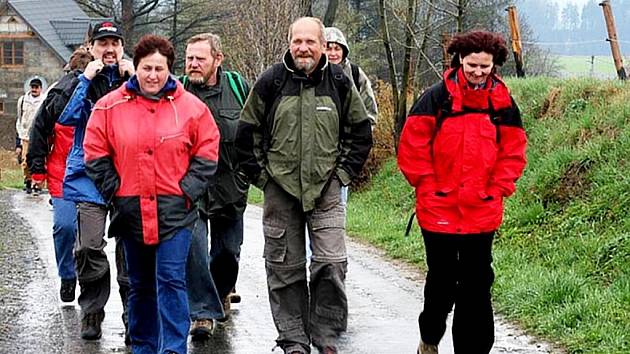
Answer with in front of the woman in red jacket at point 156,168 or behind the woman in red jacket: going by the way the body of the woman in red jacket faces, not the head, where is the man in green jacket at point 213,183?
behind

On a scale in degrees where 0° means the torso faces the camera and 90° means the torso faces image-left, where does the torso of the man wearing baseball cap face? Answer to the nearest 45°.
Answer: approximately 0°

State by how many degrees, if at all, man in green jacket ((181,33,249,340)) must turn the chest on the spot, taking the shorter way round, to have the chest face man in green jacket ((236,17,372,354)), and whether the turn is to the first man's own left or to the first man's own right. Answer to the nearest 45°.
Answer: approximately 90° to the first man's own left

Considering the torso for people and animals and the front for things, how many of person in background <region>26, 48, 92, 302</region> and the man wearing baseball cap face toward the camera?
2

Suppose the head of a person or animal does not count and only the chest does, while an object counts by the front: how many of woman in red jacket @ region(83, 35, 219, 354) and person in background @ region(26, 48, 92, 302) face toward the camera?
2

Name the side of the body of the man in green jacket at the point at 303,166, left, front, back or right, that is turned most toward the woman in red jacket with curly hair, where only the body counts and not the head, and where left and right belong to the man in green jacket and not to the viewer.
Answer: left

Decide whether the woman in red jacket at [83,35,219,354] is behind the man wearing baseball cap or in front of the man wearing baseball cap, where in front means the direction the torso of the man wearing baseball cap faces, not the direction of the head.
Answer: in front

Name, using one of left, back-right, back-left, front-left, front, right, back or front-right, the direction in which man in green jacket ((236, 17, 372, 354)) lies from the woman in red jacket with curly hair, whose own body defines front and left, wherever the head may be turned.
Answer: right

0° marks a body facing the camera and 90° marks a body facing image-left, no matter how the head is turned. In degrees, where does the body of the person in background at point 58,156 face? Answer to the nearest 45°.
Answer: approximately 0°

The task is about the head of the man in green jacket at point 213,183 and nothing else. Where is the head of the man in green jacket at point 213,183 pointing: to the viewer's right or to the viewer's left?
to the viewer's left
